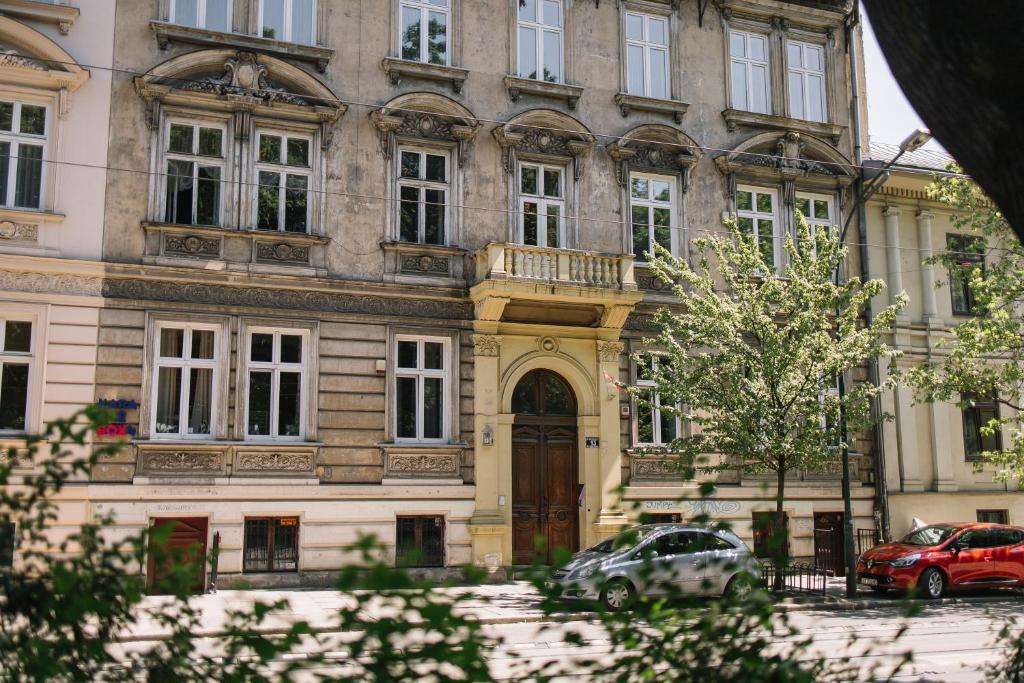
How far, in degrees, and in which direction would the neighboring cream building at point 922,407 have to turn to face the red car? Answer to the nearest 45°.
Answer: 0° — it already faces it

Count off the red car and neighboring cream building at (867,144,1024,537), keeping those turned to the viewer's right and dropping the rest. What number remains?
0

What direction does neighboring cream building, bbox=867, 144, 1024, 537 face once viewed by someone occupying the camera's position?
facing the viewer

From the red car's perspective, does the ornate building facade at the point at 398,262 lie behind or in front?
in front

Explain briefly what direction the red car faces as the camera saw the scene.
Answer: facing the viewer and to the left of the viewer

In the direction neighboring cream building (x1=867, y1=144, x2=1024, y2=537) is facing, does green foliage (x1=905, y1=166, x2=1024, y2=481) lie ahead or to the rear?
ahead

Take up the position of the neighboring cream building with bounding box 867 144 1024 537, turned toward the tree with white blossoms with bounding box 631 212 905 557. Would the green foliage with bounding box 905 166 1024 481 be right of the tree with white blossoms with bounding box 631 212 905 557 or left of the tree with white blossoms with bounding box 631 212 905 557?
left
